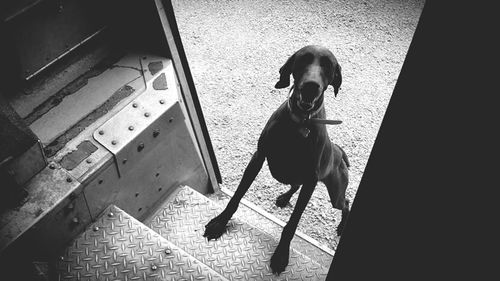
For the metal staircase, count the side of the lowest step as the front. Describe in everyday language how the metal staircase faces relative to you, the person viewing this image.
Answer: facing away from the viewer and to the right of the viewer
